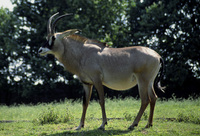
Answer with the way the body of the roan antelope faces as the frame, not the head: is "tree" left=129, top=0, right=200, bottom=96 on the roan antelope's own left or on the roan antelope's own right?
on the roan antelope's own right

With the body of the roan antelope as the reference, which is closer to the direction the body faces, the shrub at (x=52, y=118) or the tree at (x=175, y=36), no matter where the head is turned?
the shrub

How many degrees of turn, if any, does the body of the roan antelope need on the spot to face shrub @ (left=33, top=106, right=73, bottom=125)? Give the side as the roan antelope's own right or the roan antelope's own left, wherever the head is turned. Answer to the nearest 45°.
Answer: approximately 45° to the roan antelope's own right

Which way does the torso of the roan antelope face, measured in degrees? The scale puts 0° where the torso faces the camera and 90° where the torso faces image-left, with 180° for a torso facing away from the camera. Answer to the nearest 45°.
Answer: approximately 90°
